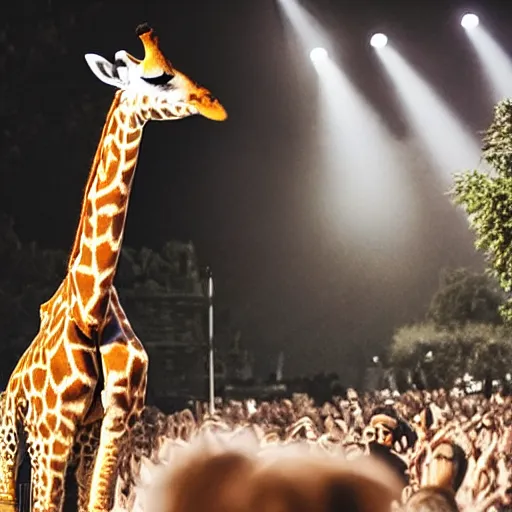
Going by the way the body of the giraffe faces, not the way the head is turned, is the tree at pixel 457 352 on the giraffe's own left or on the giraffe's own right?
on the giraffe's own left

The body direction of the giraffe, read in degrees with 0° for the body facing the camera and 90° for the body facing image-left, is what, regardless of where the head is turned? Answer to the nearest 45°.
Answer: approximately 315°

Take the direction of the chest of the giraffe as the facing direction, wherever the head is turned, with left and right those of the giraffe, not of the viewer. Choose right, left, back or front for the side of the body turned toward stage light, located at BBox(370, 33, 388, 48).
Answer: left

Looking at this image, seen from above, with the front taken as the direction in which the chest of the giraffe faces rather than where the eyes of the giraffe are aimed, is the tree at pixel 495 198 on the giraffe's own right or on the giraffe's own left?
on the giraffe's own left

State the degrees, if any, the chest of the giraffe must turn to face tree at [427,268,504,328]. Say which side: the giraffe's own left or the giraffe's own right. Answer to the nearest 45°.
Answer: approximately 90° to the giraffe's own left
